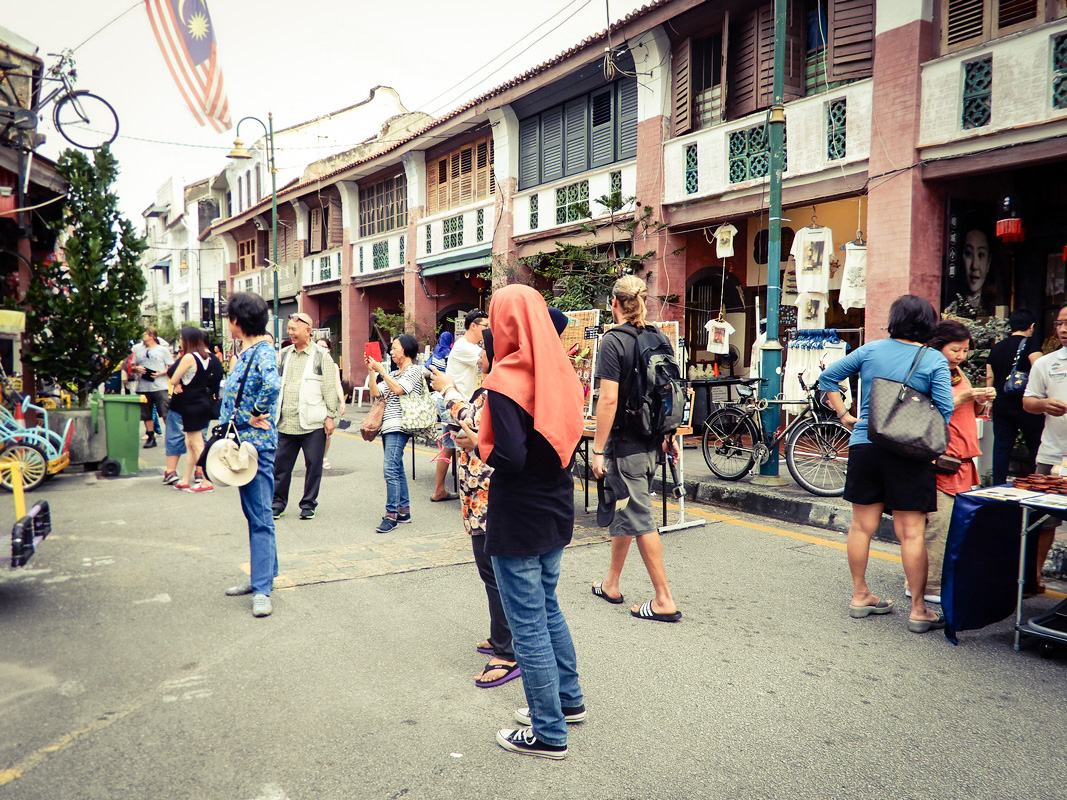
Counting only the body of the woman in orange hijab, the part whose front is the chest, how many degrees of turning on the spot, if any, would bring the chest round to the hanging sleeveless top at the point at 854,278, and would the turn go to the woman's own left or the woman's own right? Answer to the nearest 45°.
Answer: approximately 90° to the woman's own right

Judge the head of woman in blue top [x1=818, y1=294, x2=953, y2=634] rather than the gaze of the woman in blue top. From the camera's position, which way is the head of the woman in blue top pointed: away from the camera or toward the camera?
away from the camera

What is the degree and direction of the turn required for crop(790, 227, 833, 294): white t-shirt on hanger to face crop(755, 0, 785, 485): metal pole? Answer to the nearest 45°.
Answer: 0° — it already faces it

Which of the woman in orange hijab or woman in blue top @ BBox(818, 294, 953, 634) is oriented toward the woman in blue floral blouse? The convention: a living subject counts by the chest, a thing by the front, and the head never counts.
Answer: the woman in orange hijab

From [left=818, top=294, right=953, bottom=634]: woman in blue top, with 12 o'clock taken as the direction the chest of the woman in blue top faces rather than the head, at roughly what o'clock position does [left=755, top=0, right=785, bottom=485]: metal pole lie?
The metal pole is roughly at 10 o'clock from the woman in blue top.

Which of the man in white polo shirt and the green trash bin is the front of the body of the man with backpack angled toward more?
the green trash bin

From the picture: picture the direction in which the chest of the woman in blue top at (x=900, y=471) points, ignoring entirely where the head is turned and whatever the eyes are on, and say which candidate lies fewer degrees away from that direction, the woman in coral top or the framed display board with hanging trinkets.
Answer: the woman in coral top

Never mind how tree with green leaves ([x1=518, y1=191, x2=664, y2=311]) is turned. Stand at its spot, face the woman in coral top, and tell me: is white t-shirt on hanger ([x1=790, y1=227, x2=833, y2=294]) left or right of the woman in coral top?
left

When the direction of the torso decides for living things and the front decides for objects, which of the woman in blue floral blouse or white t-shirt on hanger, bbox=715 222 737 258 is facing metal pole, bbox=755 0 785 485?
the white t-shirt on hanger

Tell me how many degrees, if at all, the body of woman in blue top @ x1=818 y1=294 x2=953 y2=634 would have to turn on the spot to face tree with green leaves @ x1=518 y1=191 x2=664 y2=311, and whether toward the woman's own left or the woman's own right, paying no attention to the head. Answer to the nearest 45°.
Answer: approximately 90° to the woman's own left
